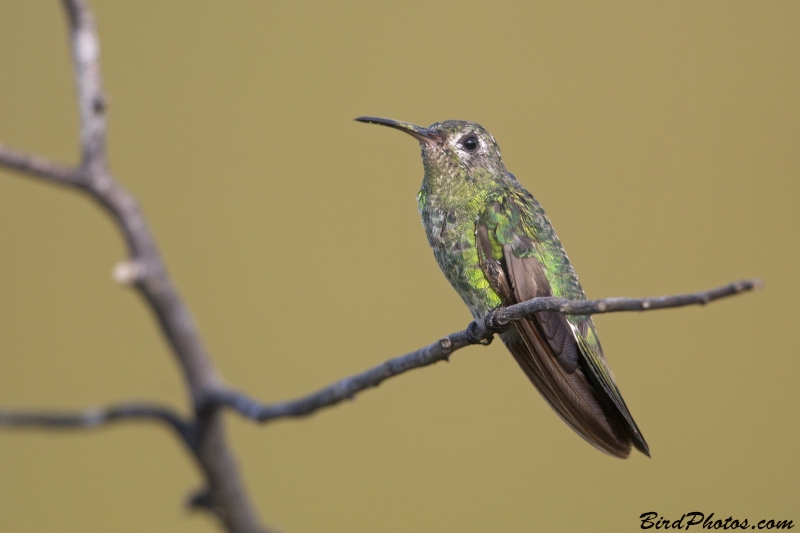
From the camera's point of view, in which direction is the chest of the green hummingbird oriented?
to the viewer's left
